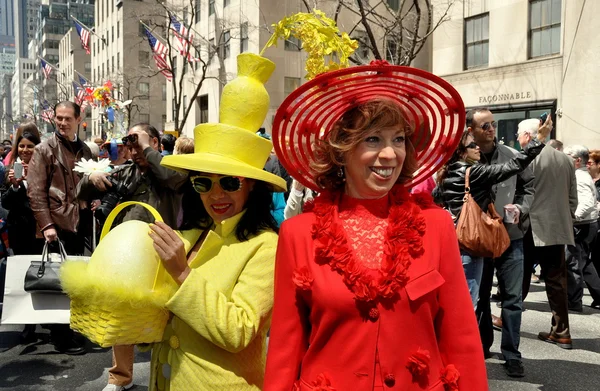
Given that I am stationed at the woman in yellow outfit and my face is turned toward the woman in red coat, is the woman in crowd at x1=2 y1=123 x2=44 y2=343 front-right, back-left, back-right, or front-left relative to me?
back-left

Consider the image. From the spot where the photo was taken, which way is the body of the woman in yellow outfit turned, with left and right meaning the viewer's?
facing the viewer and to the left of the viewer

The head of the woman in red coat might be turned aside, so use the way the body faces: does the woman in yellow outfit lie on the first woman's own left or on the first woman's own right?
on the first woman's own right

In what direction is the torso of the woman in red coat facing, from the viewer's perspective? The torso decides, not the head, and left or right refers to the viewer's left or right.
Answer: facing the viewer

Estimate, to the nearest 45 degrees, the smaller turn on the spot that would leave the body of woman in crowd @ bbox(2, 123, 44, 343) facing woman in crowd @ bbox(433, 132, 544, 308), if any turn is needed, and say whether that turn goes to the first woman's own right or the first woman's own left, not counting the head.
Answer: approximately 45° to the first woman's own left

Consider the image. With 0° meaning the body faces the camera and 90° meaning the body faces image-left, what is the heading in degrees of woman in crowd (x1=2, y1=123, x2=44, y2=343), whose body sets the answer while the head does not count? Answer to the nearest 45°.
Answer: approximately 0°

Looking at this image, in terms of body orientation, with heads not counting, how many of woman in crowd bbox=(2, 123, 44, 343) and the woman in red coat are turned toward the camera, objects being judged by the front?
2

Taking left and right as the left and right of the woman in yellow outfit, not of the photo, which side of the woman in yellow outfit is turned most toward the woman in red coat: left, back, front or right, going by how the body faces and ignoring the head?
left

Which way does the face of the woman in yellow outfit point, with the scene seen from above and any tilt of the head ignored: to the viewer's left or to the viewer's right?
to the viewer's left

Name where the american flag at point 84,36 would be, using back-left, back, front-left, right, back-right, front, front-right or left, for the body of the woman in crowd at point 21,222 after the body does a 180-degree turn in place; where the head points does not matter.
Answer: front

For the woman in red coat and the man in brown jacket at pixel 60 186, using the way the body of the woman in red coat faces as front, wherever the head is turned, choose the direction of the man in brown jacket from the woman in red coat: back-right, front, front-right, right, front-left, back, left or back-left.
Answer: back-right
